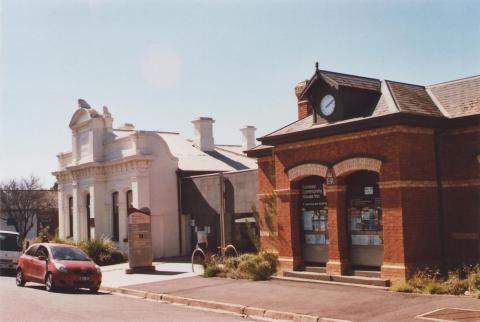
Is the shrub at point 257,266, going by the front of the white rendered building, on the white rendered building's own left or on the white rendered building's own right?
on the white rendered building's own left

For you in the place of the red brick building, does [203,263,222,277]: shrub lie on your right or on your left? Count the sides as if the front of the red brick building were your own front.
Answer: on your right

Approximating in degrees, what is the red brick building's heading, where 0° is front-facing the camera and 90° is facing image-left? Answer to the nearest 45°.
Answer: approximately 45°

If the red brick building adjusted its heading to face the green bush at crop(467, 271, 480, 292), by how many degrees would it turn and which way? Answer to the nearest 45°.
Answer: approximately 90° to its left

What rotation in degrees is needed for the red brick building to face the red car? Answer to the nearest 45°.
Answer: approximately 45° to its right
